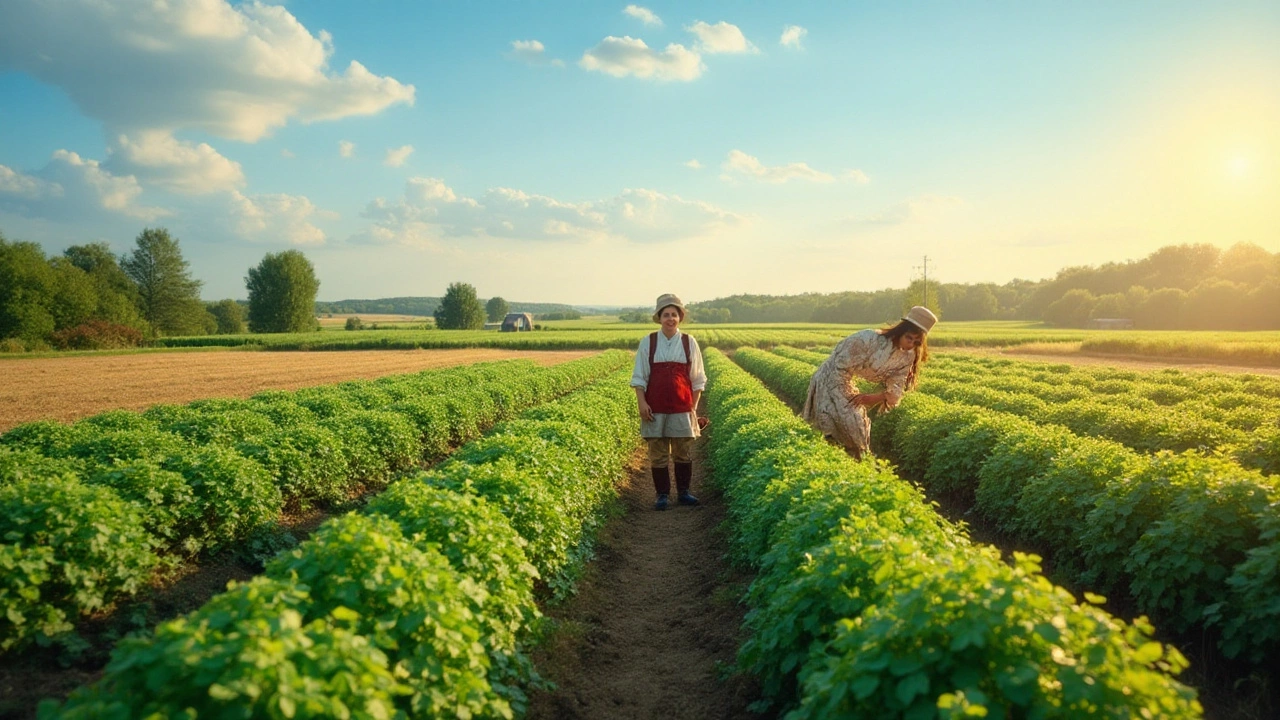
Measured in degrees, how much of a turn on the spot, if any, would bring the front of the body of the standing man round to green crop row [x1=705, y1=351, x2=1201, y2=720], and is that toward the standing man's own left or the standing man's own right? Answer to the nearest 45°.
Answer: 0° — they already face it

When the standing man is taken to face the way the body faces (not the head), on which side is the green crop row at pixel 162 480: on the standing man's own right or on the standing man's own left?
on the standing man's own right

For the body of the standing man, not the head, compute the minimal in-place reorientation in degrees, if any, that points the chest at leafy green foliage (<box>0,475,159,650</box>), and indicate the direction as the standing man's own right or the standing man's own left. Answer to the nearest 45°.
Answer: approximately 45° to the standing man's own right

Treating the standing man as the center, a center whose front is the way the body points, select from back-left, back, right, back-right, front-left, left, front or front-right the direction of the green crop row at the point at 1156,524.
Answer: front-left

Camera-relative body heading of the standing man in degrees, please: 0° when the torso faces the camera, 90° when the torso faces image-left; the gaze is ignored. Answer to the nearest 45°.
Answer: approximately 0°

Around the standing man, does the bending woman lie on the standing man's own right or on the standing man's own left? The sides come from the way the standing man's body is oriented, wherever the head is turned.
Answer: on the standing man's own left
